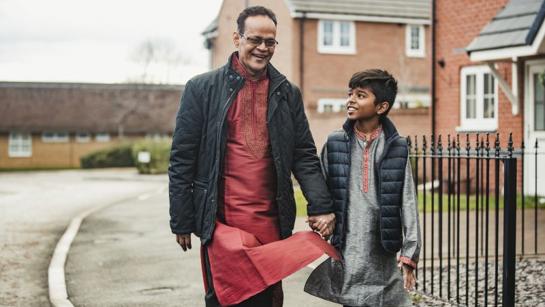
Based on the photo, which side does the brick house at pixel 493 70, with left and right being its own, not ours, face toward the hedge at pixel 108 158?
right

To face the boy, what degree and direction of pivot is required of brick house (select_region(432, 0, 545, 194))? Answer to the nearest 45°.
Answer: approximately 45° to its left

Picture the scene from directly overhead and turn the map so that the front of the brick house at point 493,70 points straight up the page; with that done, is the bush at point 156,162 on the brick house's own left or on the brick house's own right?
on the brick house's own right

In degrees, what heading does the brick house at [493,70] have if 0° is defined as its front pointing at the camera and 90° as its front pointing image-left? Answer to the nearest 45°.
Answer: approximately 45°
